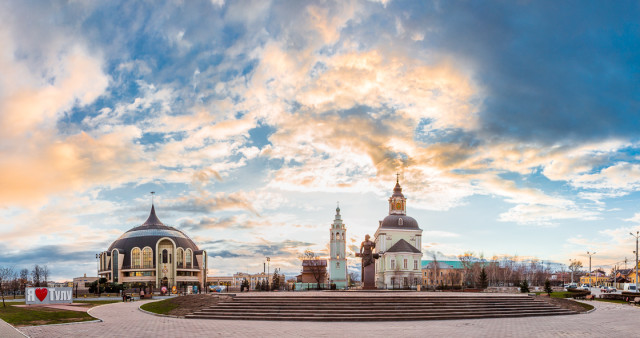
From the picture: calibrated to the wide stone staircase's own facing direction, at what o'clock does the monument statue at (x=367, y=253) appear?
The monument statue is roughly at 6 o'clock from the wide stone staircase.

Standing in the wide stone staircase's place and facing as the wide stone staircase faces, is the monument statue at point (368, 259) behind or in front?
behind

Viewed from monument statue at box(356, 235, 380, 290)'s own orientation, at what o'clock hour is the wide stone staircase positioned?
The wide stone staircase is roughly at 12 o'clock from the monument statue.

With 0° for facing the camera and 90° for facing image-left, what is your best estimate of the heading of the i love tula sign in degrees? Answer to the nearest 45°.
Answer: approximately 0°

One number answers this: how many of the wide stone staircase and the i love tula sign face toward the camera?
2

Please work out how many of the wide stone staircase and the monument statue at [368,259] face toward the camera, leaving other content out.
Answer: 2
